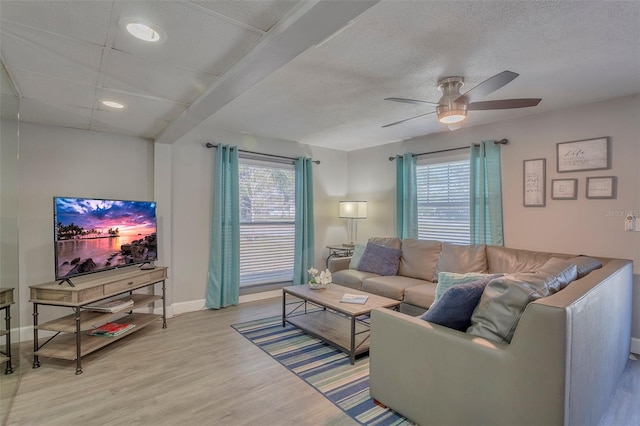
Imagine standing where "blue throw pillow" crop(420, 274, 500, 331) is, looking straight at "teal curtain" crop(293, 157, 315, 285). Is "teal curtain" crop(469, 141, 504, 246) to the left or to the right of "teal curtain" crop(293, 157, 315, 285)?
right

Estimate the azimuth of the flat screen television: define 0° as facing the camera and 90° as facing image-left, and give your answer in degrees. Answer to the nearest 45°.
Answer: approximately 315°

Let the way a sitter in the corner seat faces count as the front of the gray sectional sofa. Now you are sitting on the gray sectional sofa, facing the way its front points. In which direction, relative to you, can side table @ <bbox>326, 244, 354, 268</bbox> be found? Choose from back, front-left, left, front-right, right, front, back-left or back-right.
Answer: right

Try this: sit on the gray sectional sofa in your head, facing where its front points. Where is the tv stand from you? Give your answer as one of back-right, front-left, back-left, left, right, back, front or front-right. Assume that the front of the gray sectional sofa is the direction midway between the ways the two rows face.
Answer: front-right

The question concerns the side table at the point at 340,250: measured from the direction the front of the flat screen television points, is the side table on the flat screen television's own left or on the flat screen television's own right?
on the flat screen television's own left

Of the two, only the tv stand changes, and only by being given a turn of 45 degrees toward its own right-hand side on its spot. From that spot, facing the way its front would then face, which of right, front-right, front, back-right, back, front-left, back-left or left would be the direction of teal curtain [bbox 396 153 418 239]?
left

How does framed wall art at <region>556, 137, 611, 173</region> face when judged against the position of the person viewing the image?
facing the viewer and to the left of the viewer

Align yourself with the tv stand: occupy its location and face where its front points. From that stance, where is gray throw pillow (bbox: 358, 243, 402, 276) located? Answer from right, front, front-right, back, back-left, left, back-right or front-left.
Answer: front-left

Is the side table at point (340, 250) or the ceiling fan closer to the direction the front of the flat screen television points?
the ceiling fan

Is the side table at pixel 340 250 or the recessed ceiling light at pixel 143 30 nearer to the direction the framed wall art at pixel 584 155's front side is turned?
the recessed ceiling light

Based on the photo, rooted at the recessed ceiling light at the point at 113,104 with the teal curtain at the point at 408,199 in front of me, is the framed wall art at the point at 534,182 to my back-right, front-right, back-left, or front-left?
front-right

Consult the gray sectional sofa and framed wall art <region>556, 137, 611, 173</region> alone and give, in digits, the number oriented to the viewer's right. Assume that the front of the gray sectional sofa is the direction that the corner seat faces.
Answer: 0
